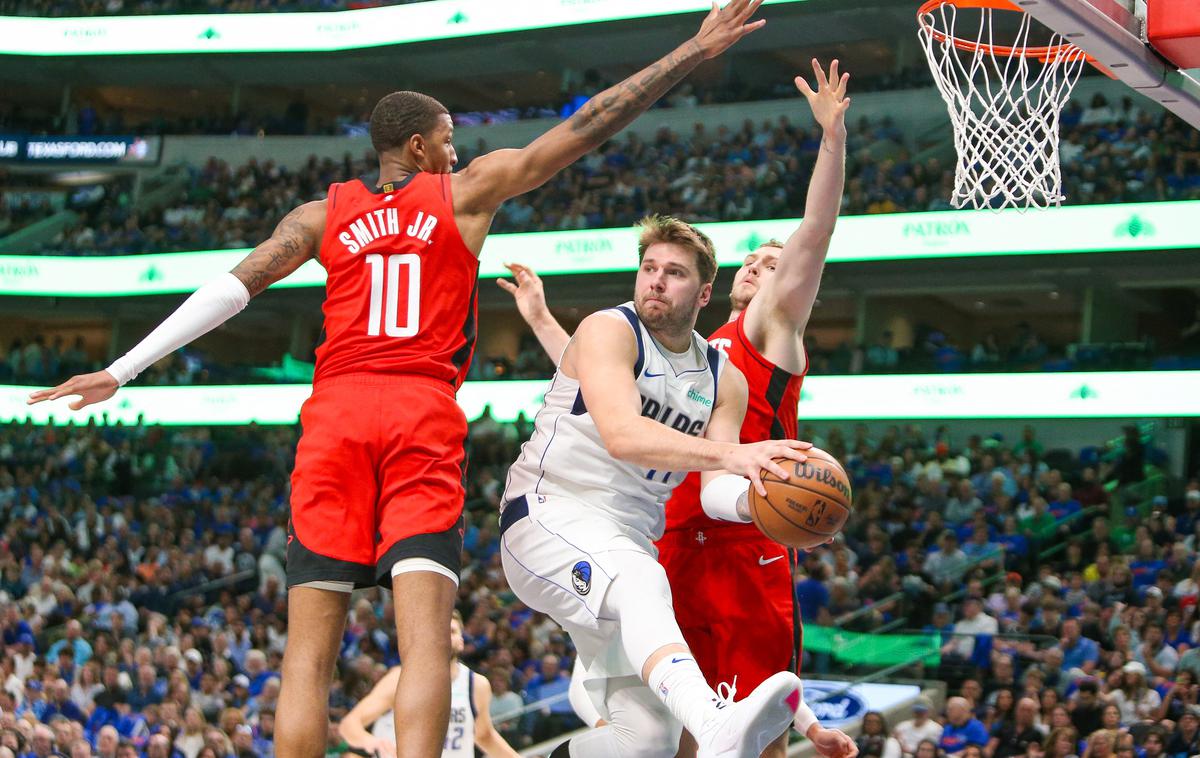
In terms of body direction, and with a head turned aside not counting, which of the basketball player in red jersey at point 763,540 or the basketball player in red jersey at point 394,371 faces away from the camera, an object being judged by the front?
the basketball player in red jersey at point 394,371

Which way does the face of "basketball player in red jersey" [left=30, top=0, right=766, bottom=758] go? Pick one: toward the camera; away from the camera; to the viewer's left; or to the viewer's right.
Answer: to the viewer's right

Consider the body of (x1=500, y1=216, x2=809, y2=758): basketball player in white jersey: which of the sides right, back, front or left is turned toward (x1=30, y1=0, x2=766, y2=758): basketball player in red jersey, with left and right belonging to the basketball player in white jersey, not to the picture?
right

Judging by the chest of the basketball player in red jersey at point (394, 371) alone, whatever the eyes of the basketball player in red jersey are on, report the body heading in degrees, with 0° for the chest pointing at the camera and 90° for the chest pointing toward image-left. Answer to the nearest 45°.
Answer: approximately 180°

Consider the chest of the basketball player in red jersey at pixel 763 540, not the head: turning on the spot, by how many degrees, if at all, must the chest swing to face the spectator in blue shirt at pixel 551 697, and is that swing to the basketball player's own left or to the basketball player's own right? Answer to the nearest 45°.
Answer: approximately 135° to the basketball player's own right

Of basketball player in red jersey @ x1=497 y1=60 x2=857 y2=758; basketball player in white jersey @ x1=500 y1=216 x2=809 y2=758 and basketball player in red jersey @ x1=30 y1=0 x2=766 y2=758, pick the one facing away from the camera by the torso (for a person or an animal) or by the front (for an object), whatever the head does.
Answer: basketball player in red jersey @ x1=30 y1=0 x2=766 y2=758

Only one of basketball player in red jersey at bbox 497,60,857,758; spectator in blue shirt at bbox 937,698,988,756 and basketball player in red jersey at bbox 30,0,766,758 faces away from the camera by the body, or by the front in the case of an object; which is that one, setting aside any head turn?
basketball player in red jersey at bbox 30,0,766,758

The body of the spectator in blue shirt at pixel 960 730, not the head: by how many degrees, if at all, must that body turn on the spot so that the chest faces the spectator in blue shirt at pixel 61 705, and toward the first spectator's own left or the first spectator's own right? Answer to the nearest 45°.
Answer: approximately 45° to the first spectator's own right

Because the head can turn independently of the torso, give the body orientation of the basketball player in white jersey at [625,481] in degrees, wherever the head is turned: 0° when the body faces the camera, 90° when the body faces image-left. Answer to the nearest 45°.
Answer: approximately 315°

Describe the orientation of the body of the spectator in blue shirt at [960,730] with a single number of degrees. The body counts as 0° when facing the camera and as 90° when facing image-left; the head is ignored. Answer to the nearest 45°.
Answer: approximately 45°

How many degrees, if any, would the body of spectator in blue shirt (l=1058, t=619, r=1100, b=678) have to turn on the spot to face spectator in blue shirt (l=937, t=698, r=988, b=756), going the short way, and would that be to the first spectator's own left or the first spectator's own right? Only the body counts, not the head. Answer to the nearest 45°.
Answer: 0° — they already face them
